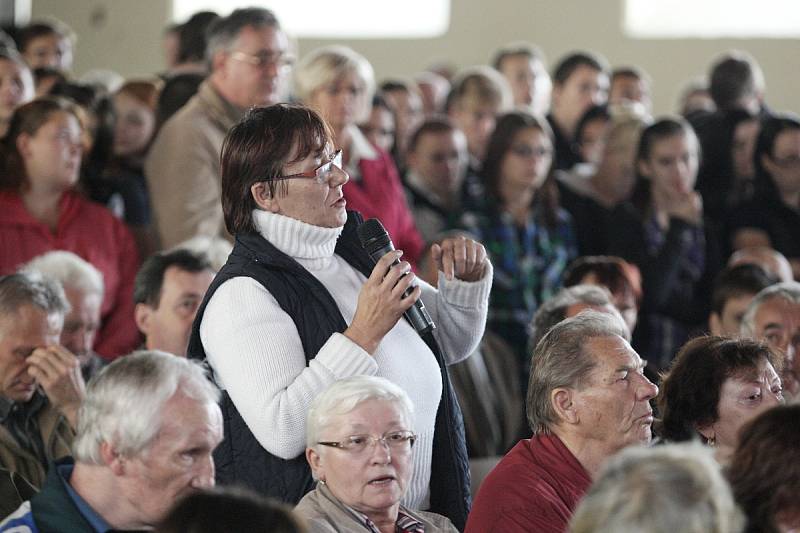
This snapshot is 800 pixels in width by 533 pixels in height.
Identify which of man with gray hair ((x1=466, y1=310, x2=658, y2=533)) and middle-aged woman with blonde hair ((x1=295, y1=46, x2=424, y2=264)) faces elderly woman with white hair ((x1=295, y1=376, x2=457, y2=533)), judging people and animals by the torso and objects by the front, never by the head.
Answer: middle-aged woman with blonde hair ((x1=295, y1=46, x2=424, y2=264))

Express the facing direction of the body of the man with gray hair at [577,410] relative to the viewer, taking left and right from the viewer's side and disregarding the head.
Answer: facing to the right of the viewer

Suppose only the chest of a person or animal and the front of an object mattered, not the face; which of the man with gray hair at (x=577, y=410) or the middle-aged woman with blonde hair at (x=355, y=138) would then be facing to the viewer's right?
the man with gray hair

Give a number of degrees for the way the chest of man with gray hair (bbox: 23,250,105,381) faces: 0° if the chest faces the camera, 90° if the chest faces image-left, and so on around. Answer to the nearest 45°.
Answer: approximately 315°

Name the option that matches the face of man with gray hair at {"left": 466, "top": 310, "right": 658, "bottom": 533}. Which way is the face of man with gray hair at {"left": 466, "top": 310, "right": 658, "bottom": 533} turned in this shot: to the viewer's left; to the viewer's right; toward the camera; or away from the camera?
to the viewer's right

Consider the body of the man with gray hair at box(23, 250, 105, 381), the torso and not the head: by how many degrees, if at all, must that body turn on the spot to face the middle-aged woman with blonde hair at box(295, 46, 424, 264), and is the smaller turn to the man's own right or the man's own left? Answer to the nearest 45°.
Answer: approximately 90° to the man's own left

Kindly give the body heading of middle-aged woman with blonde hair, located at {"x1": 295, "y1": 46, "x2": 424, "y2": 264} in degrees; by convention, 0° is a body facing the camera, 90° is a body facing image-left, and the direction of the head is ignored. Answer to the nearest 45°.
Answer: approximately 0°

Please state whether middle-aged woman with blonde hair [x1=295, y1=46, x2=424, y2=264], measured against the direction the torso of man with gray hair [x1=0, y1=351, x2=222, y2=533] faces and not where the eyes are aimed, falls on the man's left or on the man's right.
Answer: on the man's left
